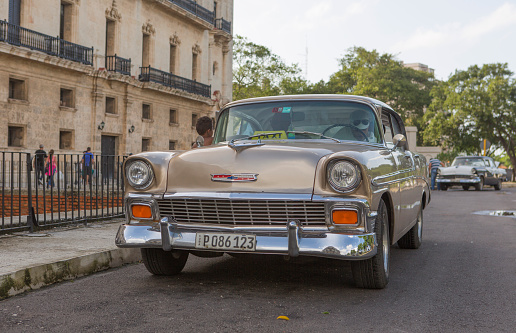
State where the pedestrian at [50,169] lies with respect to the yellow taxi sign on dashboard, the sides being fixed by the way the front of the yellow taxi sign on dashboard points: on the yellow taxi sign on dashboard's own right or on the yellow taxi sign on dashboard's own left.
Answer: on the yellow taxi sign on dashboard's own right

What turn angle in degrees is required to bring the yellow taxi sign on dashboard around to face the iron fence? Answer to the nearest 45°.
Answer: approximately 135° to its right

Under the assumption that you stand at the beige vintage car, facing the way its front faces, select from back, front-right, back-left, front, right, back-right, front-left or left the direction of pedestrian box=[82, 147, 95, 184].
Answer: right

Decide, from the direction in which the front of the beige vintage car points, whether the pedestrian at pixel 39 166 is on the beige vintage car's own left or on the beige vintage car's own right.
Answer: on the beige vintage car's own right

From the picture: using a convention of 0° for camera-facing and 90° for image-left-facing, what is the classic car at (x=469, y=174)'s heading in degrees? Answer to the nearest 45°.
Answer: approximately 45°

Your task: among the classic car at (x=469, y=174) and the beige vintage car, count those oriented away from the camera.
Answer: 0

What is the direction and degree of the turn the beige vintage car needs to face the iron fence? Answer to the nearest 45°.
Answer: approximately 90° to its right

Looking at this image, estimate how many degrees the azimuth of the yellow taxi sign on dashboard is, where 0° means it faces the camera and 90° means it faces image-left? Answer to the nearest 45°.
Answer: approximately 0°
